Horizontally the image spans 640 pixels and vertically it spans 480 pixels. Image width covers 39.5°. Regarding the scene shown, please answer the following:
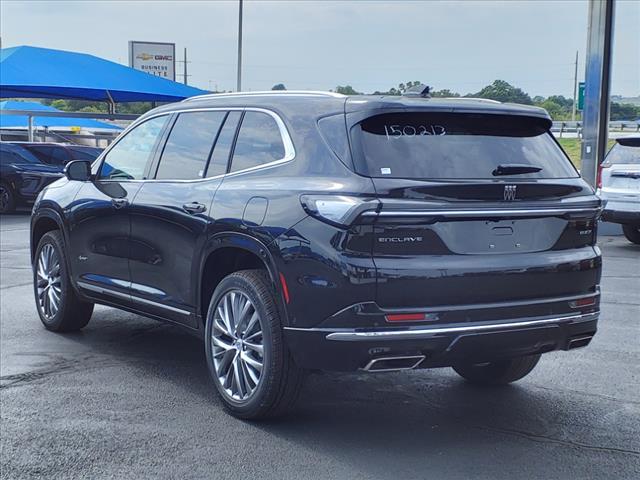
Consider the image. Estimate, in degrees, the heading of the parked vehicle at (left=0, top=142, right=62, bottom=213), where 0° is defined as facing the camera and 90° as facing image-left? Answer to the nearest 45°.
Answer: approximately 315°

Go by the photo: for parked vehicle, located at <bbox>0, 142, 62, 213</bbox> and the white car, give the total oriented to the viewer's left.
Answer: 0

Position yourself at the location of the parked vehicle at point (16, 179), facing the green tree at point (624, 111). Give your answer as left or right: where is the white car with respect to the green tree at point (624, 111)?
right

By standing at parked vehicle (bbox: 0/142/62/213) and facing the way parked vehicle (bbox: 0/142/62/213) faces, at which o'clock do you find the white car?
The white car is roughly at 12 o'clock from the parked vehicle.

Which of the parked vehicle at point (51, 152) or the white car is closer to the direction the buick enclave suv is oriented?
the parked vehicle

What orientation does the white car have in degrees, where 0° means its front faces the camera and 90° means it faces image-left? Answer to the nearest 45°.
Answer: approximately 225°

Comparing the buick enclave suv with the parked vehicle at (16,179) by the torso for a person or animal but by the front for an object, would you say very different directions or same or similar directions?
very different directions

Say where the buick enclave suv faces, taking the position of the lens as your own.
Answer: facing away from the viewer and to the left of the viewer

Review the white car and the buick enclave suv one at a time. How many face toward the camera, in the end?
0

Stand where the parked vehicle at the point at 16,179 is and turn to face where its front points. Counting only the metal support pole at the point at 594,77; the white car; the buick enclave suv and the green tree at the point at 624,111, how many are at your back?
0

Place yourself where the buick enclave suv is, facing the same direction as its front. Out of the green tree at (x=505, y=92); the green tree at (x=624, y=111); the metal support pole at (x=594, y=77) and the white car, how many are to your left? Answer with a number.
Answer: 0

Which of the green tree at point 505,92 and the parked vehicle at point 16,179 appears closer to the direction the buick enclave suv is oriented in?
the parked vehicle

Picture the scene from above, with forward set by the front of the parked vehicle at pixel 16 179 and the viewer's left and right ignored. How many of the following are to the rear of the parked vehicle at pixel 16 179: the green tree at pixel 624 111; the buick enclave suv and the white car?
0

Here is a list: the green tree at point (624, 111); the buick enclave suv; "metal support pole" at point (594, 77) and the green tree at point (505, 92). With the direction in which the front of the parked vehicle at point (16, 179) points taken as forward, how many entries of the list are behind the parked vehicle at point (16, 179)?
0
